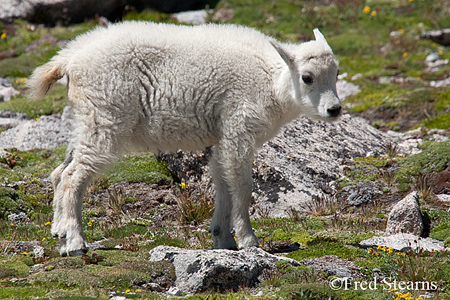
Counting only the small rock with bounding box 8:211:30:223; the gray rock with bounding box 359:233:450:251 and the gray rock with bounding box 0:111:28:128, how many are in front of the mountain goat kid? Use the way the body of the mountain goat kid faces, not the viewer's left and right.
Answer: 1

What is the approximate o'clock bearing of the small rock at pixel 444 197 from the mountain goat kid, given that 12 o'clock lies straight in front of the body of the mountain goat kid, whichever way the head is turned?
The small rock is roughly at 11 o'clock from the mountain goat kid.

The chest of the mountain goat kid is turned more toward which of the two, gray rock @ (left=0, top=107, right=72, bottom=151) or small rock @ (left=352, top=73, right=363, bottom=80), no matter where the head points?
the small rock

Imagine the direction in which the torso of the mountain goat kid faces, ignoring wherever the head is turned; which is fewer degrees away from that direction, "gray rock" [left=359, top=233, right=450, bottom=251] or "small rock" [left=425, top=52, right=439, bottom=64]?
the gray rock

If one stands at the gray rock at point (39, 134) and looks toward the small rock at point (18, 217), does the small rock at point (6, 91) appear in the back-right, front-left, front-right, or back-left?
back-right

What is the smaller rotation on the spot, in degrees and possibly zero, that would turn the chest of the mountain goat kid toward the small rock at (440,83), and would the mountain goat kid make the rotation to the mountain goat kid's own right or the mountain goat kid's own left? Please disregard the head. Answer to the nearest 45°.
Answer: approximately 45° to the mountain goat kid's own left

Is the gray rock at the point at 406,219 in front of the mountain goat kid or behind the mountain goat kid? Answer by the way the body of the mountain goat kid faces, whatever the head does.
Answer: in front

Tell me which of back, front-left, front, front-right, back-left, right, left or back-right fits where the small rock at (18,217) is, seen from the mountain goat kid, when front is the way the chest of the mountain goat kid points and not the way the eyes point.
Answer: back-left

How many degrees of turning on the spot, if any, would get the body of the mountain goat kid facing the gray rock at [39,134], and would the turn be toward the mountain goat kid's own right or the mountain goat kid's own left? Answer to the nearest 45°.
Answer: approximately 135° to the mountain goat kid's own left

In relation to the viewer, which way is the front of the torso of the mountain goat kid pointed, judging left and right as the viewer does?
facing to the right of the viewer

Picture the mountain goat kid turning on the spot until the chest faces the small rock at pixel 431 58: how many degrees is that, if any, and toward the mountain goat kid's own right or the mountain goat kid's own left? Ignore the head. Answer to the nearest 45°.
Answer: approximately 45° to the mountain goat kid's own left

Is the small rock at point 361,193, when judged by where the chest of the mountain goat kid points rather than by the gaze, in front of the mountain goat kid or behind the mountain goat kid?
in front

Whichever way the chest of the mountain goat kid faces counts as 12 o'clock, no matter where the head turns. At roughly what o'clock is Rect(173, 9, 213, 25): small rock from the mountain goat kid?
The small rock is roughly at 9 o'clock from the mountain goat kid.

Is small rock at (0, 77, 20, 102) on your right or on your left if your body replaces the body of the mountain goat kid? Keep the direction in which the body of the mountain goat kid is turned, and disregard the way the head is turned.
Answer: on your left
